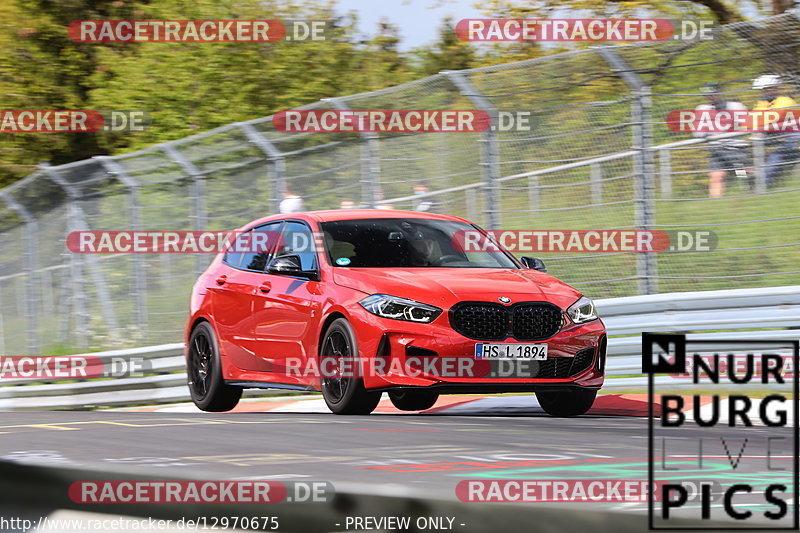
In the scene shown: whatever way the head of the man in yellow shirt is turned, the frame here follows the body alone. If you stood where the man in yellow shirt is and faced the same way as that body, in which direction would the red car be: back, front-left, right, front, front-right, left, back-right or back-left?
front

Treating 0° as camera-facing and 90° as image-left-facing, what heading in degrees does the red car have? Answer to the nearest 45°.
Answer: approximately 315°

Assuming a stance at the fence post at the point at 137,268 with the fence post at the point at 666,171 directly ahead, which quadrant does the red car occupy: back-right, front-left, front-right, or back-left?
front-right

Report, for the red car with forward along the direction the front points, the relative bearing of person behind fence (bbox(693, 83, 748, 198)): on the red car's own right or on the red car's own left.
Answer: on the red car's own left

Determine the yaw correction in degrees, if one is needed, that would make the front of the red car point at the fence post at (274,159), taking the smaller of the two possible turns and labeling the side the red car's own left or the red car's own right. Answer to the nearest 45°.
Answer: approximately 135° to the red car's own left

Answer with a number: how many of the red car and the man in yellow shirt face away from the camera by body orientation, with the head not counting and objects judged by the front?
0

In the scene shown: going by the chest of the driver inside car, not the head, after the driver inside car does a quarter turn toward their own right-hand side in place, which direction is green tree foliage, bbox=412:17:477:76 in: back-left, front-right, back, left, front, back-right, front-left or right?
back-right

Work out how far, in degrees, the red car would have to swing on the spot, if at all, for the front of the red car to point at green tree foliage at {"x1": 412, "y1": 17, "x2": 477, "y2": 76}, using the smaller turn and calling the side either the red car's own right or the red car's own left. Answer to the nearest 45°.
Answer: approximately 135° to the red car's own left
